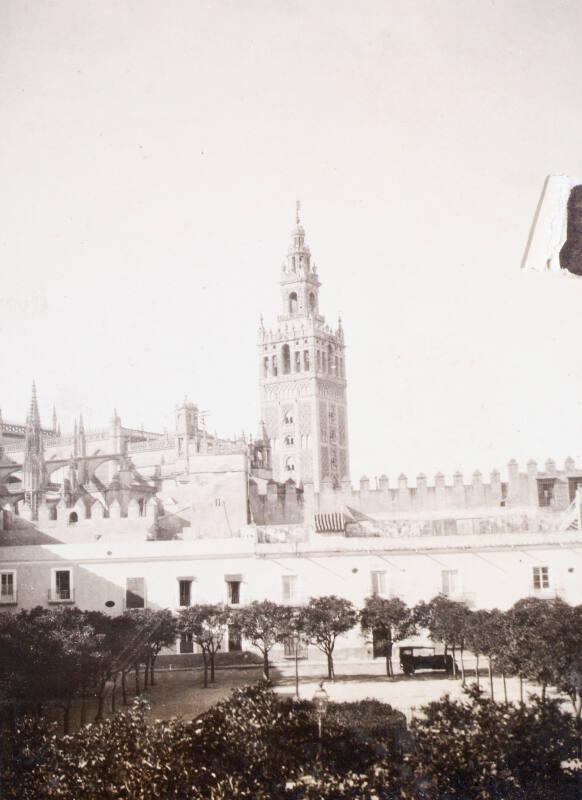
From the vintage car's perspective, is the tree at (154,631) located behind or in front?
behind

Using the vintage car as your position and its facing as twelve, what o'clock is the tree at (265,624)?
The tree is roughly at 6 o'clock from the vintage car.

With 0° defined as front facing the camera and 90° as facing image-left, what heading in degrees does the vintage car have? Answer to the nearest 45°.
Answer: approximately 270°

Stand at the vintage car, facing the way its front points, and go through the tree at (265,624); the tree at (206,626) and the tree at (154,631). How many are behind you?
3

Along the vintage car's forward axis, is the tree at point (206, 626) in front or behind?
behind

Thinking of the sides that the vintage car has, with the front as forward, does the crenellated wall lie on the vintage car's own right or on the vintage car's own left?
on the vintage car's own left
